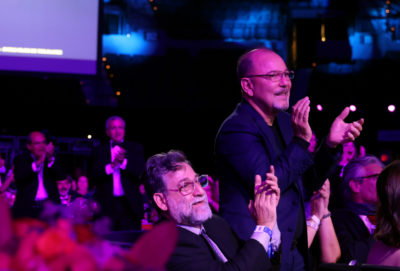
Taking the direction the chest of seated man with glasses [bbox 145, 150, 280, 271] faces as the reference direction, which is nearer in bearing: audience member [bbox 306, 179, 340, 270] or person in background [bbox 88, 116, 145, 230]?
the audience member

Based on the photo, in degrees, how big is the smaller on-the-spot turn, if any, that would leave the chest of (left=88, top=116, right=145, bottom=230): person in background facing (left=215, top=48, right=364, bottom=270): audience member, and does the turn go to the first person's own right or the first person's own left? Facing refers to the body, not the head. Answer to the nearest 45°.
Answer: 0° — they already face them

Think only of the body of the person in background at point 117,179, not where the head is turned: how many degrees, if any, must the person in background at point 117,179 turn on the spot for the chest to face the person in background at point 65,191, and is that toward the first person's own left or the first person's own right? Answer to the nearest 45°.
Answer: approximately 135° to the first person's own right

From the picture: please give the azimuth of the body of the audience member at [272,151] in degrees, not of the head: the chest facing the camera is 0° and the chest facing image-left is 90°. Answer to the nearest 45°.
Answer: approximately 315°

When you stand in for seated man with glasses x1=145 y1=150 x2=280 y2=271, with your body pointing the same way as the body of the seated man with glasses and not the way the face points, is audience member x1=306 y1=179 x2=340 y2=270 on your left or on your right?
on your left
